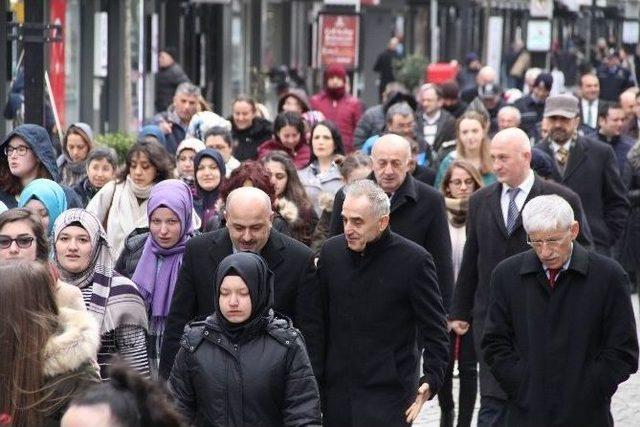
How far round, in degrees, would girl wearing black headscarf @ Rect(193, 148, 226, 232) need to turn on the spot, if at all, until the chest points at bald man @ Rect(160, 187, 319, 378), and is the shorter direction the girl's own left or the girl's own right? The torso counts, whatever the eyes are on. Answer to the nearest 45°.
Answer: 0° — they already face them

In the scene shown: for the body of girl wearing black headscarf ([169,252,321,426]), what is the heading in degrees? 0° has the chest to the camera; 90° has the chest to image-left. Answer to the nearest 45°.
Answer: approximately 0°

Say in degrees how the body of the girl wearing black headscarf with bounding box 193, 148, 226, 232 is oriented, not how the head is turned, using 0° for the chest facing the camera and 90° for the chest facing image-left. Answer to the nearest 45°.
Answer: approximately 0°

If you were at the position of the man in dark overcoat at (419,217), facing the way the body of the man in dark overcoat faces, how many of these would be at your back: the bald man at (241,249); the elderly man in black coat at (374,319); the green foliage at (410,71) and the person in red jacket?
2

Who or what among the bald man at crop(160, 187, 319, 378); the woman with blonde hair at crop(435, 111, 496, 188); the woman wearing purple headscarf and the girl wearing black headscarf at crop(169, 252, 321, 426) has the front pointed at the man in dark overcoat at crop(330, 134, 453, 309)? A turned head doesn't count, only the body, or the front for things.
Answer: the woman with blonde hair

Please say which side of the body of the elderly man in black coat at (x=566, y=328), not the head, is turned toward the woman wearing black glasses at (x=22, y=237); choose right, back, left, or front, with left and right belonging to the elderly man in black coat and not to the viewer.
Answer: right

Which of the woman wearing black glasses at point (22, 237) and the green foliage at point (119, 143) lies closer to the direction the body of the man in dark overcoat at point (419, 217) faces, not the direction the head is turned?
the woman wearing black glasses

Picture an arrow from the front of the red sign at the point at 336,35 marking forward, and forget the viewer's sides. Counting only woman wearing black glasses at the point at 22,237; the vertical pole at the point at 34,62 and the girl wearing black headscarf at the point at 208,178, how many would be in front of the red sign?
3
